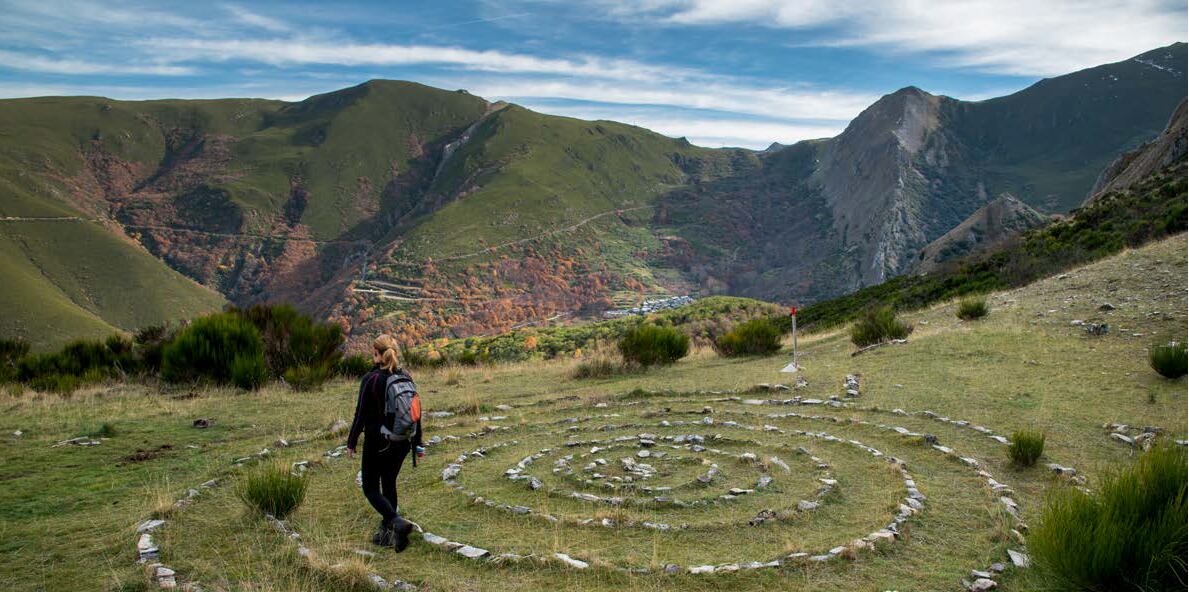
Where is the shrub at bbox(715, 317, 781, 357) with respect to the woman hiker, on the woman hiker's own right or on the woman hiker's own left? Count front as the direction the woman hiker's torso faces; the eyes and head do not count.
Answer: on the woman hiker's own right

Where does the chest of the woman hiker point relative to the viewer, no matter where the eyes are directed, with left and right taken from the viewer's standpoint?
facing away from the viewer and to the left of the viewer

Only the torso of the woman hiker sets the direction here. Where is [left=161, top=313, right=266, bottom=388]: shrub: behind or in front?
in front

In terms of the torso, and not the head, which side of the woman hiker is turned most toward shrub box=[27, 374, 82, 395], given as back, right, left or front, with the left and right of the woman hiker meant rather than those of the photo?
front

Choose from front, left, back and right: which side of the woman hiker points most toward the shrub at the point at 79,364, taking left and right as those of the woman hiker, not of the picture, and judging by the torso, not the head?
front

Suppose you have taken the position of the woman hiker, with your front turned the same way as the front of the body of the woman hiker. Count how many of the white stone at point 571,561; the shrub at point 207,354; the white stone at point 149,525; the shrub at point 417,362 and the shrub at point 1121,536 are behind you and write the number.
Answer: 2

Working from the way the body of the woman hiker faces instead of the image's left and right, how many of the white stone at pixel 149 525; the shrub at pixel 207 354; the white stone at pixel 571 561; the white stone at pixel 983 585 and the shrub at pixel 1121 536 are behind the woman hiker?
3

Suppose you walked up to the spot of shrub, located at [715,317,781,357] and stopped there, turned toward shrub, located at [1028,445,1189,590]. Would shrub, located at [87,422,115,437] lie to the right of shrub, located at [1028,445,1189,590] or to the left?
right

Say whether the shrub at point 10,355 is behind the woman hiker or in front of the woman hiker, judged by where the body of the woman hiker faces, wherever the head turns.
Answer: in front

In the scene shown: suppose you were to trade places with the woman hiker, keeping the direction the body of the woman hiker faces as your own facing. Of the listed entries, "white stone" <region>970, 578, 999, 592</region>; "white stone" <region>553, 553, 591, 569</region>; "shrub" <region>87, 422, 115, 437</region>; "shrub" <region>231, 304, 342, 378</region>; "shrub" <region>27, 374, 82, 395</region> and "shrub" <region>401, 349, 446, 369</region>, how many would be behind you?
2
